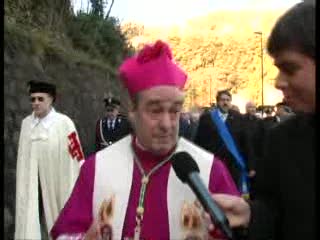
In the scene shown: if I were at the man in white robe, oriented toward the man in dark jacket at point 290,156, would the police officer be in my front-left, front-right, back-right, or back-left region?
back-left

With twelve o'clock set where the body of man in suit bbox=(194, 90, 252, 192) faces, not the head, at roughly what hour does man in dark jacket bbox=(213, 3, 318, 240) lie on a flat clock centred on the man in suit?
The man in dark jacket is roughly at 12 o'clock from the man in suit.

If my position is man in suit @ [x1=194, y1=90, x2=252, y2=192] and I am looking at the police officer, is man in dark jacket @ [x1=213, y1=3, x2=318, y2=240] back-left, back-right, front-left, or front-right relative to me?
back-left

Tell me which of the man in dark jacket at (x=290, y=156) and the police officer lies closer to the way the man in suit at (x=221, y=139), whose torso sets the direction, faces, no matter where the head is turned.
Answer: the man in dark jacket

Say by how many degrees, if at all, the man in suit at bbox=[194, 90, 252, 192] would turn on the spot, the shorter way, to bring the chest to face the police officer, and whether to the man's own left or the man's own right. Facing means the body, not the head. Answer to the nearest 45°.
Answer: approximately 135° to the man's own right

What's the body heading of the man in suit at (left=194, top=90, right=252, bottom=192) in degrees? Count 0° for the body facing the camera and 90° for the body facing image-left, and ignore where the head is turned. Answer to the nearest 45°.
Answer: approximately 0°

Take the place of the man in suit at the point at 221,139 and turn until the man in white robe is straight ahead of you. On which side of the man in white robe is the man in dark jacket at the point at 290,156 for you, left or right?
left

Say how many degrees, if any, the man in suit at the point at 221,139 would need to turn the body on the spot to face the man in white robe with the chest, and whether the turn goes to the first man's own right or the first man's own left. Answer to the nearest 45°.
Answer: approximately 45° to the first man's own right

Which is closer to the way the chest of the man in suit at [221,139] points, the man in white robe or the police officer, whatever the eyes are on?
the man in white robe
